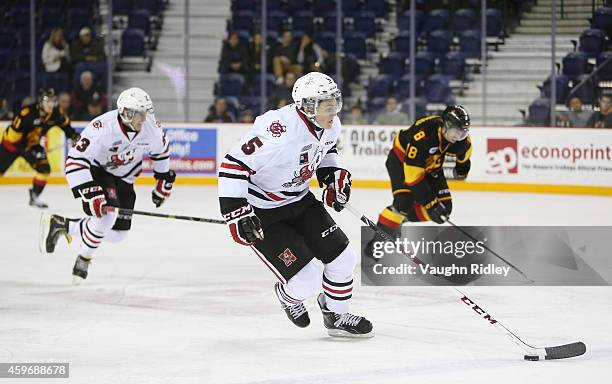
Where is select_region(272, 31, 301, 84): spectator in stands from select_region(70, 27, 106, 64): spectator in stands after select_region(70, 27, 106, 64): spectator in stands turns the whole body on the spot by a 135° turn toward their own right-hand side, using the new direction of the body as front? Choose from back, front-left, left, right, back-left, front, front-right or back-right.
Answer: back-right

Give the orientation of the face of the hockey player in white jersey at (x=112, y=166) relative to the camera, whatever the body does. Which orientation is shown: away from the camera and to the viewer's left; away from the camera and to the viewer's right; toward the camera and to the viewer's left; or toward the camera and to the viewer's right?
toward the camera and to the viewer's right

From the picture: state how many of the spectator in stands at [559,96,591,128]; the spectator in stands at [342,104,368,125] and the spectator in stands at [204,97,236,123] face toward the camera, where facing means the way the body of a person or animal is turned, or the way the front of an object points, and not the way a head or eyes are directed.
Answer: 3

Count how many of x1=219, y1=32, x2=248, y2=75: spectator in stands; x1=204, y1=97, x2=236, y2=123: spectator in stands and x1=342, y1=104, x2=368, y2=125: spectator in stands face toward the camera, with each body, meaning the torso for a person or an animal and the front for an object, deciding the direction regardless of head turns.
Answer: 3

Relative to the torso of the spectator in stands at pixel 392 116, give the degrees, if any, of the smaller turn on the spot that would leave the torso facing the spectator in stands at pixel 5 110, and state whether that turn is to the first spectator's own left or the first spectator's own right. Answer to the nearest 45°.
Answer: approximately 90° to the first spectator's own right

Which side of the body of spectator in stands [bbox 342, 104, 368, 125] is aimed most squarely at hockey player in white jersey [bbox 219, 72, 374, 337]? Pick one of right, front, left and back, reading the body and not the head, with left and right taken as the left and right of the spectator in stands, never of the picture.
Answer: front

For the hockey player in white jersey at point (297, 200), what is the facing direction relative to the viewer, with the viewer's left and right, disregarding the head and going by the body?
facing the viewer and to the right of the viewer

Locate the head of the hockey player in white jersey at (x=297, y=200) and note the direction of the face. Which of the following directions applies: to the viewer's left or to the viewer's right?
to the viewer's right

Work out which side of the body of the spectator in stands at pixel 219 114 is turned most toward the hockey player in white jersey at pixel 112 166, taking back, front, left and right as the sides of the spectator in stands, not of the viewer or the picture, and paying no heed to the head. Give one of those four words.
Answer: front

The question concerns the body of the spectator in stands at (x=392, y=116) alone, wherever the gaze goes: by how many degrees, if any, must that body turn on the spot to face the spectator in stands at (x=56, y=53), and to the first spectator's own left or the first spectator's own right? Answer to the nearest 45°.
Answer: approximately 90° to the first spectator's own right

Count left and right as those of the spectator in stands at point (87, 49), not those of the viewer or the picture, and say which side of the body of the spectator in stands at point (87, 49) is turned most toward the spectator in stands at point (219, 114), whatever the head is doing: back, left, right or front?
left

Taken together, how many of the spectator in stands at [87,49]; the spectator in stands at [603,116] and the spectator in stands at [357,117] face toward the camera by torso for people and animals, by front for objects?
3

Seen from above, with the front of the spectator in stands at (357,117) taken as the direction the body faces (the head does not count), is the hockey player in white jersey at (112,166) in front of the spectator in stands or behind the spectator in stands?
in front
